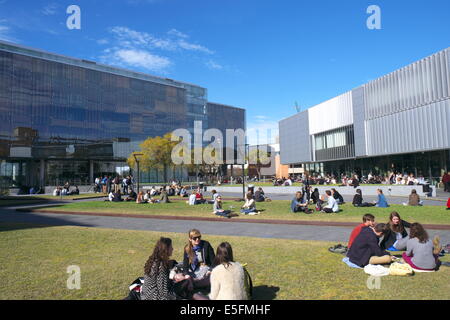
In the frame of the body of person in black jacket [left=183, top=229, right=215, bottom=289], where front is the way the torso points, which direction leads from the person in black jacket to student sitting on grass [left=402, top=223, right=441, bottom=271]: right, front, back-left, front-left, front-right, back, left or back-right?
left

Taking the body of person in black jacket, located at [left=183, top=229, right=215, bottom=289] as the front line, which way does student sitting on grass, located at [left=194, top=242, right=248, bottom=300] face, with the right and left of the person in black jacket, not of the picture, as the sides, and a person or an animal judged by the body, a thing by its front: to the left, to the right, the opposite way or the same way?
the opposite way

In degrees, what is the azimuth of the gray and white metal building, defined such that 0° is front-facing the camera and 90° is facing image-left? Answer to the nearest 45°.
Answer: approximately 45°

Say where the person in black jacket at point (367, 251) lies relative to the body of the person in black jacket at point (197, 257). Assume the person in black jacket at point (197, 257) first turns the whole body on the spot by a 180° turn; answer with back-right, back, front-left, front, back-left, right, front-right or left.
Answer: right

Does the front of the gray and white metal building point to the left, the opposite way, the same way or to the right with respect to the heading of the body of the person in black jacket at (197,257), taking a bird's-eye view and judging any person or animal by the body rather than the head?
to the right

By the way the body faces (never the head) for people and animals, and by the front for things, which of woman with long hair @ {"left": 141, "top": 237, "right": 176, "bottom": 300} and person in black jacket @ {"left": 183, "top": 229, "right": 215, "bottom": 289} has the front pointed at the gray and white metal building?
the woman with long hair

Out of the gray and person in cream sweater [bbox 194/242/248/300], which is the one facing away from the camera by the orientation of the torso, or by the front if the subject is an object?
the student sitting on grass

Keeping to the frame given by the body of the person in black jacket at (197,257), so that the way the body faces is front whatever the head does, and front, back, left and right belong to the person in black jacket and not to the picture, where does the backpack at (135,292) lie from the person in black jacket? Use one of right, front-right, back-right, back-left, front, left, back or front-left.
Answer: front-right

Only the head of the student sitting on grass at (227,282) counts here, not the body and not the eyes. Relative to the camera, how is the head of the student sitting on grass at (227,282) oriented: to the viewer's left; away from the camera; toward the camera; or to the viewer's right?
away from the camera

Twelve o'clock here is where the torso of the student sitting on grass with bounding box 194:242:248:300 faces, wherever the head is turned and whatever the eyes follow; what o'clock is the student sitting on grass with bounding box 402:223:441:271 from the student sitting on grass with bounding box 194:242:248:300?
the student sitting on grass with bounding box 402:223:441:271 is roughly at 2 o'clock from the student sitting on grass with bounding box 194:242:248:300.

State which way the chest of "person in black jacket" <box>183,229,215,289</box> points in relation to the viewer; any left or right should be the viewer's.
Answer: facing the viewer

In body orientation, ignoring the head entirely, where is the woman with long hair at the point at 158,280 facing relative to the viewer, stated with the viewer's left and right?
facing away from the viewer and to the right of the viewer

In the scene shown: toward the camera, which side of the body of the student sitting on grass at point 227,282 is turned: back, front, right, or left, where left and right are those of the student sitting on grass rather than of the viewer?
back

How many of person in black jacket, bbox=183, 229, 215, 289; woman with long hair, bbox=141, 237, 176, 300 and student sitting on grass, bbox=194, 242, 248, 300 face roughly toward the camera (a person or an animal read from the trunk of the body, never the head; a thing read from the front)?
1

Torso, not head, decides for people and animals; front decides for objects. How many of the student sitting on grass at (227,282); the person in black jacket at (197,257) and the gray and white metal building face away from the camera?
1

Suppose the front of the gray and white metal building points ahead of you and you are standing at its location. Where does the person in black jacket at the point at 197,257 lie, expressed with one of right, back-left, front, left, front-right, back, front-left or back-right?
front-left

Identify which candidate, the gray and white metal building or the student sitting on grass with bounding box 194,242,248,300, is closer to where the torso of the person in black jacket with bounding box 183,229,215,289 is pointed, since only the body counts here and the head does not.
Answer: the student sitting on grass

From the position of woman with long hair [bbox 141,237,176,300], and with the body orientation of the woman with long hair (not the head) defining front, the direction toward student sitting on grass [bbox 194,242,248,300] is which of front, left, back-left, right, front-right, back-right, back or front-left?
right
